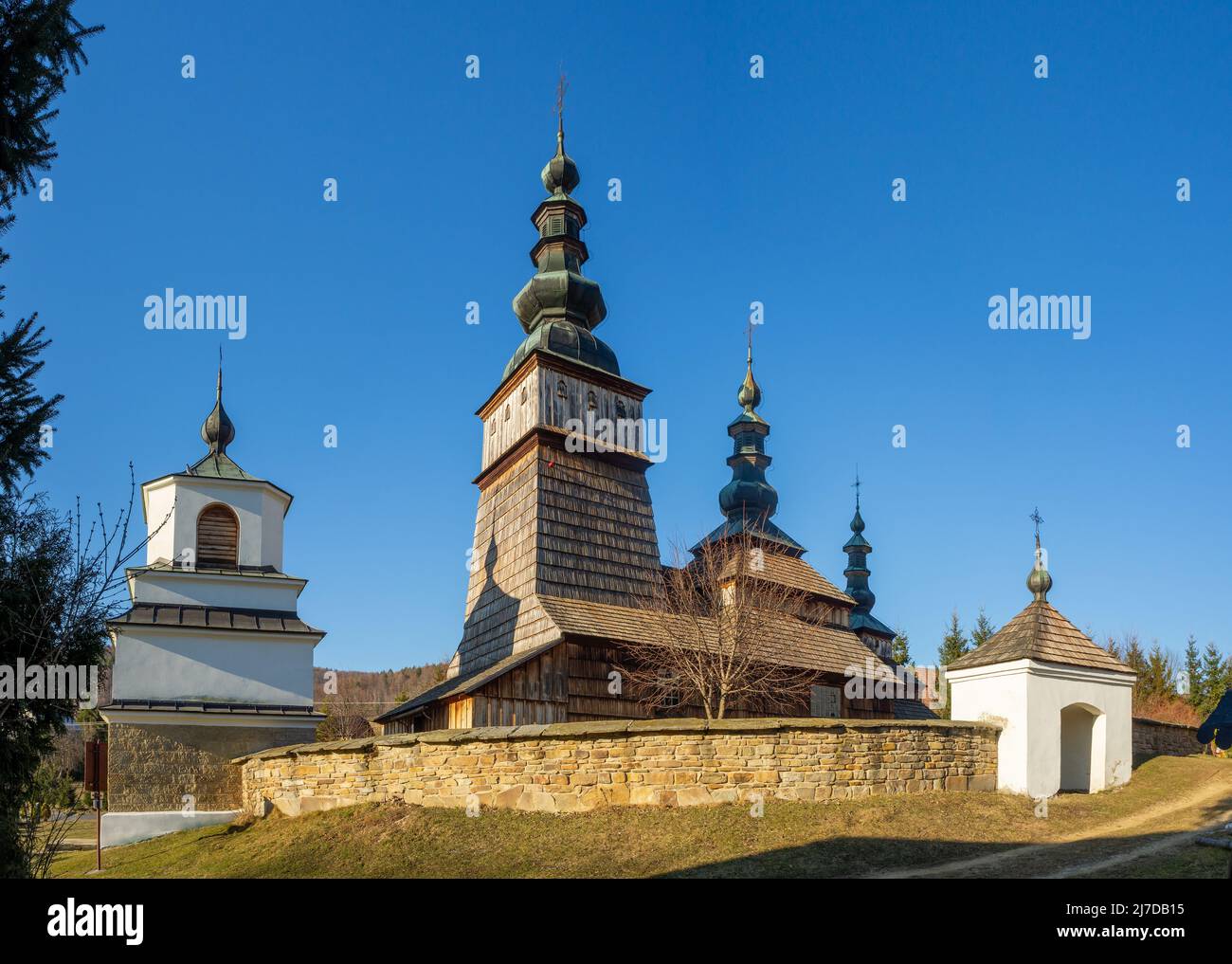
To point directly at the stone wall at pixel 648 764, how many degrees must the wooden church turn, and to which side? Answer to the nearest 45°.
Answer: approximately 45° to its left

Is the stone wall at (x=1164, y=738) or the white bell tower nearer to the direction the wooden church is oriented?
the white bell tower

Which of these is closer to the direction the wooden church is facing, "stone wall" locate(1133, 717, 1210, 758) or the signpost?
the signpost

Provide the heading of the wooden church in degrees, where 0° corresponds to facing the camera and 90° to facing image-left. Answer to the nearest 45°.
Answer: approximately 45°
